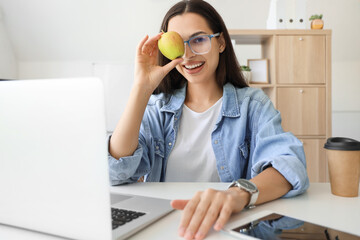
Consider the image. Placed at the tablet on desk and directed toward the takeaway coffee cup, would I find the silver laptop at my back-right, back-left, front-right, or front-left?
back-left

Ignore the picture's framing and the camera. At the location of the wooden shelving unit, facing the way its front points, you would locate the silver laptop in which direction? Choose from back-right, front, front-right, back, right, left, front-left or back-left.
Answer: front

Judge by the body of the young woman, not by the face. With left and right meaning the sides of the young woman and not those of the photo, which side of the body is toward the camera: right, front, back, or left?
front

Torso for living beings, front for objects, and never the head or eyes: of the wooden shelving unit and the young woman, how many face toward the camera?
2

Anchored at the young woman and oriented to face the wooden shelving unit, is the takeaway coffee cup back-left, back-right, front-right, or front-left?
back-right

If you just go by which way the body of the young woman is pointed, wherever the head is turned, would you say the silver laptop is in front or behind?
in front

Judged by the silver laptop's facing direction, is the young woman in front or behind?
in front

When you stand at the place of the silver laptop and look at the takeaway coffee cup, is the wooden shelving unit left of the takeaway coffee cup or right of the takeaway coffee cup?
left

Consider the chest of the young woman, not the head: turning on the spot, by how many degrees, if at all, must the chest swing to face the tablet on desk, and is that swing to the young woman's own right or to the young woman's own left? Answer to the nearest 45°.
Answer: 0° — they already face it

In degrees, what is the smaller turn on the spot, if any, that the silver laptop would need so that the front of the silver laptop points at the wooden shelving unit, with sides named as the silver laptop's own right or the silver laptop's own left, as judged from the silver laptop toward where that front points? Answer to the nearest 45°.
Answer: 0° — it already faces it

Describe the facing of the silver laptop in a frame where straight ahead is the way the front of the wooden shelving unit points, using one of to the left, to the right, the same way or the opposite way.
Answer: the opposite way

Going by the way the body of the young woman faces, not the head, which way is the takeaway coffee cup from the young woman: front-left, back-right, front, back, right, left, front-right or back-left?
front-left

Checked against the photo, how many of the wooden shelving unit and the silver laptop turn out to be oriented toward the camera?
1

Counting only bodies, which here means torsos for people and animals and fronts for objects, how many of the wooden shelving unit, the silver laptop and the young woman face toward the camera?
2

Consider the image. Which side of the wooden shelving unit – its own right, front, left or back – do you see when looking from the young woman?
front

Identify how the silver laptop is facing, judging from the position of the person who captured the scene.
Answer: facing away from the viewer and to the right of the viewer

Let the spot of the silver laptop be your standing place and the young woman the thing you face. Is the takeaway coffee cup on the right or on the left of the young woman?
right
